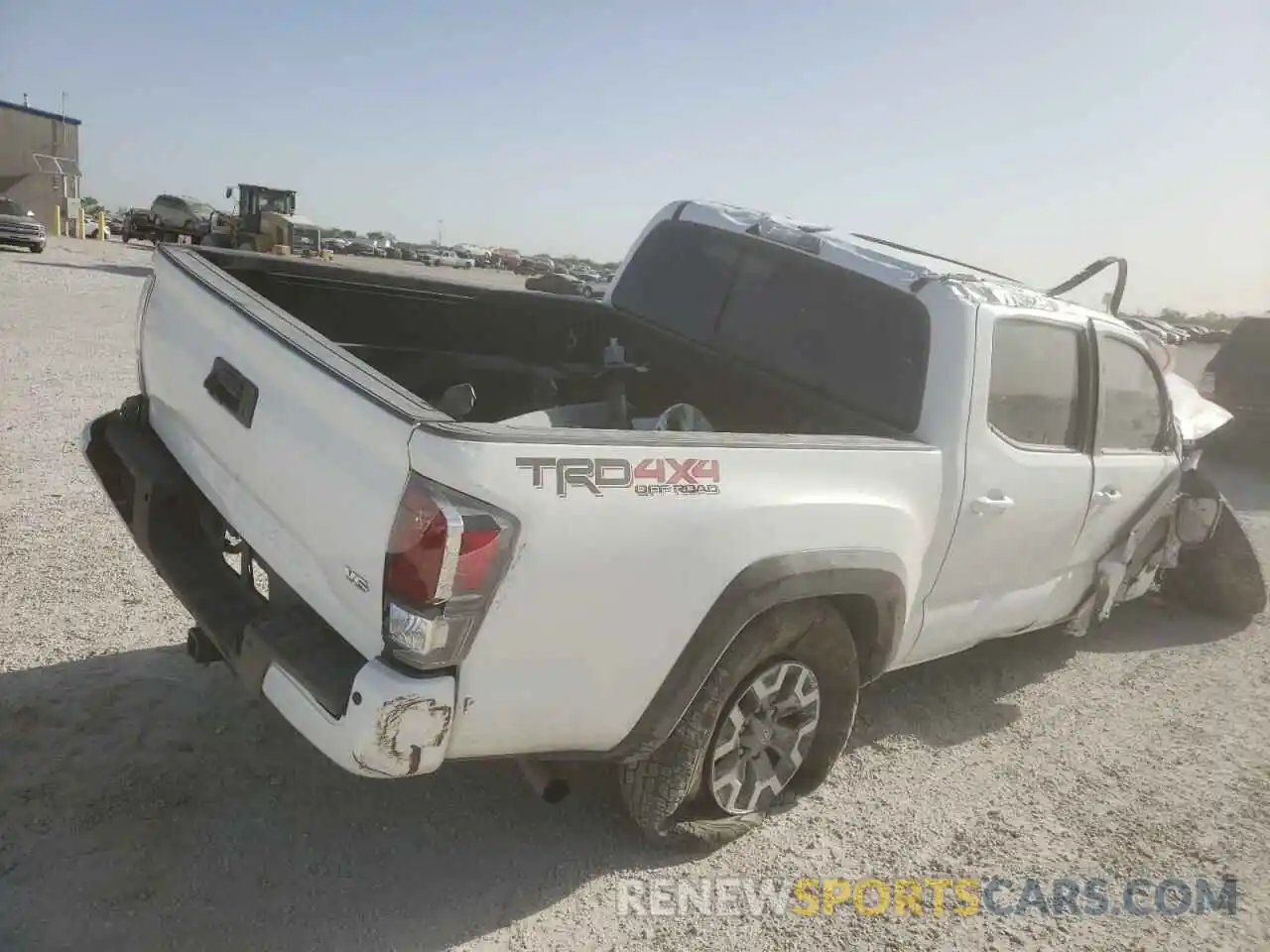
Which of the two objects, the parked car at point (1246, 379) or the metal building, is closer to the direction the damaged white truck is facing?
the parked car

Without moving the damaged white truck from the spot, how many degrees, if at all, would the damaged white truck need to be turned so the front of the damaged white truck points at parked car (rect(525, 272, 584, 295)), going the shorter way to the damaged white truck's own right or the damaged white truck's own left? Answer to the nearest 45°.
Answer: approximately 45° to the damaged white truck's own left

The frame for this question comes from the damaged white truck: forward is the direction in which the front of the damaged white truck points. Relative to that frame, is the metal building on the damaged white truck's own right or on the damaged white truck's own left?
on the damaged white truck's own left

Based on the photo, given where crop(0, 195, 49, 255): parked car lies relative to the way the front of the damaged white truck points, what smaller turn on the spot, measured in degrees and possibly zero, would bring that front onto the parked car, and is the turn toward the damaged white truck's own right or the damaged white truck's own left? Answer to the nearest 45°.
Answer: approximately 90° to the damaged white truck's own left

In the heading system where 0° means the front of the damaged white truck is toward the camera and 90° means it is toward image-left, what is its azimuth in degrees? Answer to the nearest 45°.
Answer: approximately 225°

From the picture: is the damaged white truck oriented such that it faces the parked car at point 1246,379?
yes
